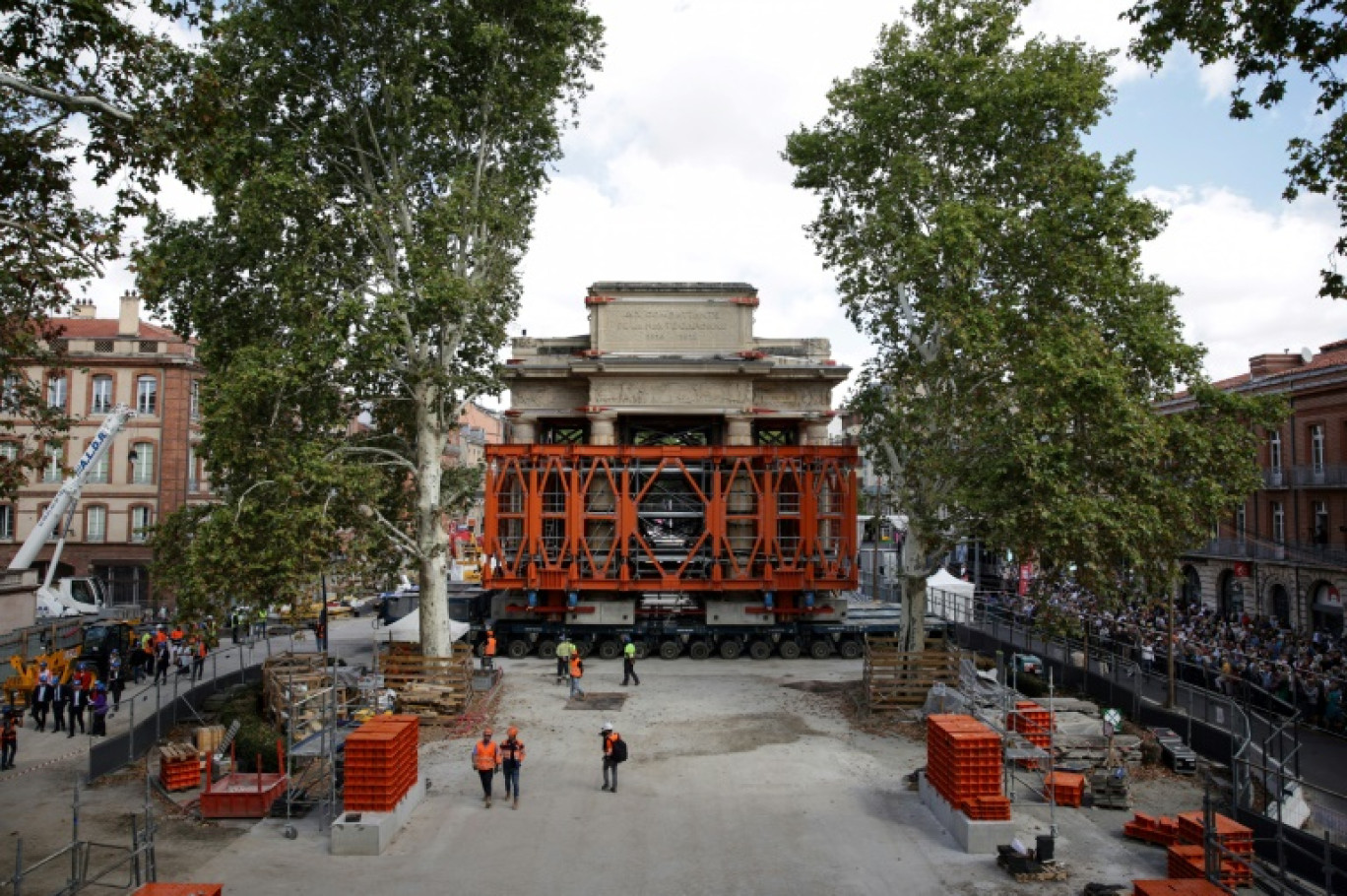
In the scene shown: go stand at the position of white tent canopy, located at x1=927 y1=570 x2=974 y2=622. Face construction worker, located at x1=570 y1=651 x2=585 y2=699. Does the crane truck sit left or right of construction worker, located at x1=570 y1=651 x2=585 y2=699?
right

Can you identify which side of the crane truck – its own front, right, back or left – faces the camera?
right

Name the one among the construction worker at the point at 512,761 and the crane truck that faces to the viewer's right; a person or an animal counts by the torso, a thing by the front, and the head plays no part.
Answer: the crane truck

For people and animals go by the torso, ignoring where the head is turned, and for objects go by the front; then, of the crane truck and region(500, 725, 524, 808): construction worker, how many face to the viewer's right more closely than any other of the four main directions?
1

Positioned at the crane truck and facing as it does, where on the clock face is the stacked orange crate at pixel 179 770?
The stacked orange crate is roughly at 3 o'clock from the crane truck.

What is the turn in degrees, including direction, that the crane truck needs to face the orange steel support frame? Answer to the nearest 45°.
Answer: approximately 45° to its right

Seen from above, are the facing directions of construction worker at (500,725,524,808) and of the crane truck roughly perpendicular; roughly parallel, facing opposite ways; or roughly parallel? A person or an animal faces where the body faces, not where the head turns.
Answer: roughly perpendicular

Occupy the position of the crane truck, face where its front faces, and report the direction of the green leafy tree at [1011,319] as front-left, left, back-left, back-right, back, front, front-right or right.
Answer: front-right

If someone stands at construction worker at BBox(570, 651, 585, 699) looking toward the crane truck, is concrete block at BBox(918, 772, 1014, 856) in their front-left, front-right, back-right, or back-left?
back-left
